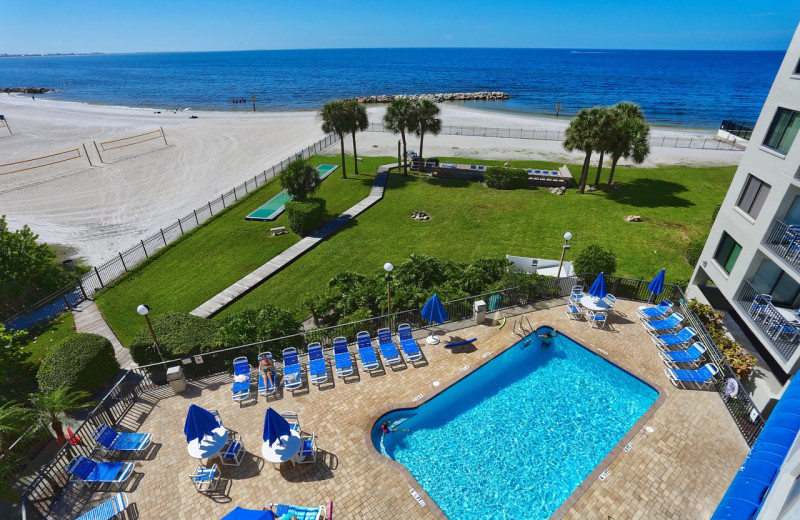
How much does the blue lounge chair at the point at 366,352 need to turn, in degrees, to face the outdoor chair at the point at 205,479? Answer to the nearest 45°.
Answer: approximately 45° to its right

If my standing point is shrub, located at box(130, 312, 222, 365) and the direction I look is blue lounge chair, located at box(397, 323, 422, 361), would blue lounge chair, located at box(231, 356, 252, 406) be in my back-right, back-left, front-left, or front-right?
front-right

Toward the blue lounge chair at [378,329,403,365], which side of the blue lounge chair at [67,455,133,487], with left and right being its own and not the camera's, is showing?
front

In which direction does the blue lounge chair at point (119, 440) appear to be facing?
to the viewer's right

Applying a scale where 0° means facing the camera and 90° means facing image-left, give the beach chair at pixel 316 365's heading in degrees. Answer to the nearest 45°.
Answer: approximately 0°

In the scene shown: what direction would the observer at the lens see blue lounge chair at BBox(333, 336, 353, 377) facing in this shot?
facing the viewer

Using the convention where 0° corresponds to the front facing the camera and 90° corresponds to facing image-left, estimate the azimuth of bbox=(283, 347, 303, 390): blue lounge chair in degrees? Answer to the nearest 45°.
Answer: approximately 0°

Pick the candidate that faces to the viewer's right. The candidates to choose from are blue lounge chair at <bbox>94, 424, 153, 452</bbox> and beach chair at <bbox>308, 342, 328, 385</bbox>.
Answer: the blue lounge chair

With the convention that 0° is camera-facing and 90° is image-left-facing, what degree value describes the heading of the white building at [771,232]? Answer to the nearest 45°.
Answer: approximately 45°

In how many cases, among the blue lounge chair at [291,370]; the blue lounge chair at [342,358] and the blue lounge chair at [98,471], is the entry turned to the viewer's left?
0

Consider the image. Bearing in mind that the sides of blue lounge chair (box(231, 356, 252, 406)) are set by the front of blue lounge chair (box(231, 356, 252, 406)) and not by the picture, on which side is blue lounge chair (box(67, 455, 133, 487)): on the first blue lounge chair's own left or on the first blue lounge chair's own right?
on the first blue lounge chair's own right

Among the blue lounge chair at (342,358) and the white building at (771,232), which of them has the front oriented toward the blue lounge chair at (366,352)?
the white building

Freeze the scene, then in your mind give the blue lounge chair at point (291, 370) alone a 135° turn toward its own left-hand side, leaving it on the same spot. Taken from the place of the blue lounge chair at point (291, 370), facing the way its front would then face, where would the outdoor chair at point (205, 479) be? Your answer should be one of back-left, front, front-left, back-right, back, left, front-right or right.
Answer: back

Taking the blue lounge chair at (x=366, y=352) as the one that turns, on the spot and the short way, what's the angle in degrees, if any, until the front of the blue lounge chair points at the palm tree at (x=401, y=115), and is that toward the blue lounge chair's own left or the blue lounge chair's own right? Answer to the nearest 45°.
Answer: approximately 180°

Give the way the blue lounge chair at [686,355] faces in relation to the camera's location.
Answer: facing to the left of the viewer

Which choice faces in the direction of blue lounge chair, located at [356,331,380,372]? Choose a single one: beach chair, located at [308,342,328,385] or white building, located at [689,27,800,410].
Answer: the white building
